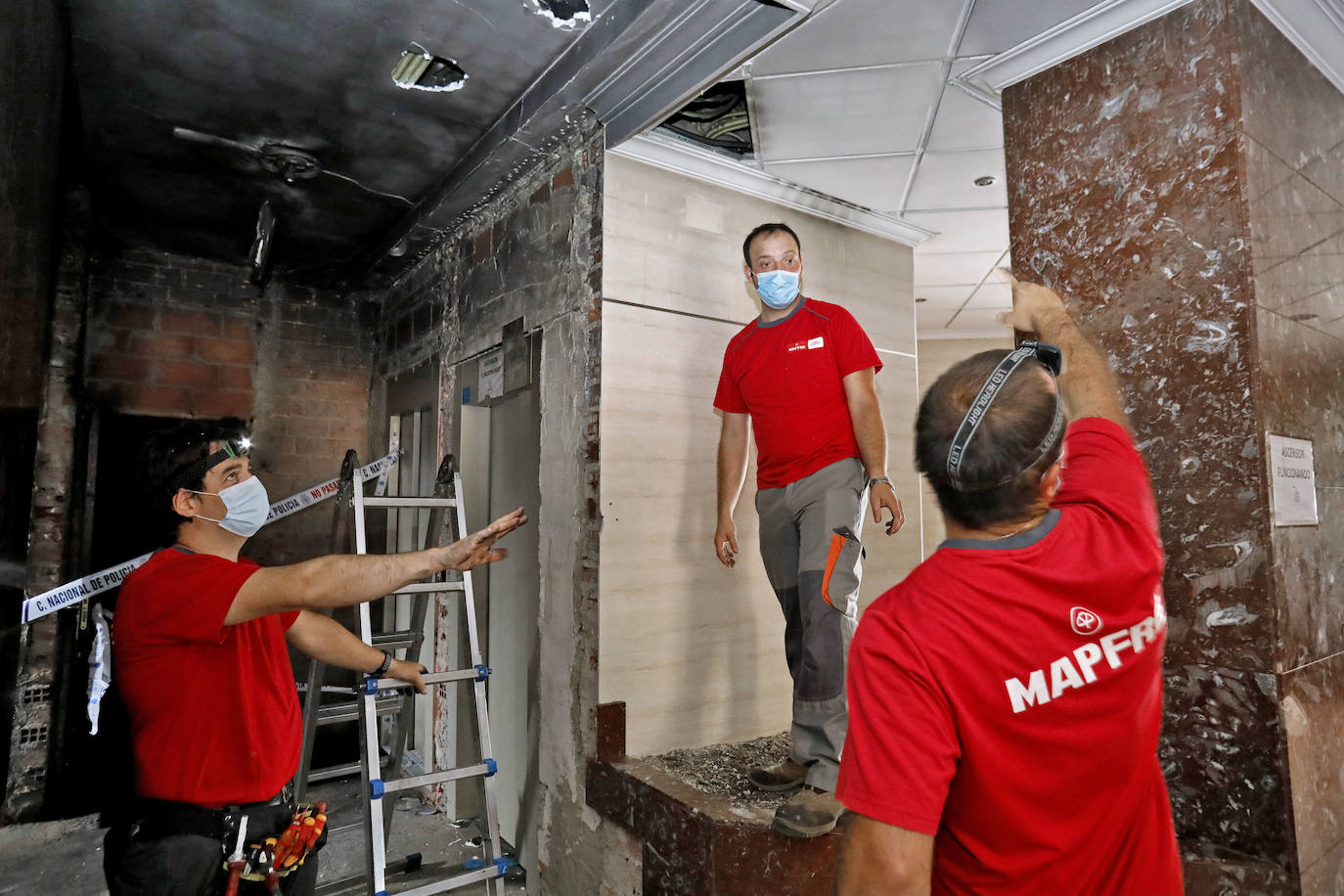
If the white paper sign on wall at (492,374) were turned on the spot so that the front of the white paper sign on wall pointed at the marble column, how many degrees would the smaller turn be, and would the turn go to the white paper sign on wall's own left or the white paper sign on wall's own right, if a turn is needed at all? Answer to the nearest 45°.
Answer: approximately 90° to the white paper sign on wall's own left

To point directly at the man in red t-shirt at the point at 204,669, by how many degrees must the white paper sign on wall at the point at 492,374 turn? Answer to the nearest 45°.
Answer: approximately 45° to its left

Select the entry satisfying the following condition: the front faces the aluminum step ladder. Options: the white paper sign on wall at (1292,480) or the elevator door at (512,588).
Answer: the elevator door

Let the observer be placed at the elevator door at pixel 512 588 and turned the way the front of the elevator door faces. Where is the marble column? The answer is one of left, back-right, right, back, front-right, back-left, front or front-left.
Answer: left

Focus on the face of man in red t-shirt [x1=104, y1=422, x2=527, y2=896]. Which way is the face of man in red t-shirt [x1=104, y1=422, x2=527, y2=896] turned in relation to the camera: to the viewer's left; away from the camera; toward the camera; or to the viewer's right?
to the viewer's right

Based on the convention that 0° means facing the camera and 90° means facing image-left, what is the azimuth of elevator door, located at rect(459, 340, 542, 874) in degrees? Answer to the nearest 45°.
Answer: approximately 45°

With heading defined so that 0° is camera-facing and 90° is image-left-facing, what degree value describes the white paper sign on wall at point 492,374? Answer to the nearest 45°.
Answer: approximately 45°

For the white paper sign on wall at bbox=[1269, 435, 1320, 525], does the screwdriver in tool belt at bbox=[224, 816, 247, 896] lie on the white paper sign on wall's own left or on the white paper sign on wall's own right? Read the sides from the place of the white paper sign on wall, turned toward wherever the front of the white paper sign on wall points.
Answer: on the white paper sign on wall's own right

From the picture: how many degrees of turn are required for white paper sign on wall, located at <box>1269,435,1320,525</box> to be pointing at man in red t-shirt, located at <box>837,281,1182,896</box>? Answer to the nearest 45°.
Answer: approximately 45° to its right

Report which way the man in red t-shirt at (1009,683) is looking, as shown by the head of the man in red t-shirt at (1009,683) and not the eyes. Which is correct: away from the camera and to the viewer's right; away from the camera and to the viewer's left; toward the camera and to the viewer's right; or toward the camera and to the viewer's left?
away from the camera and to the viewer's right

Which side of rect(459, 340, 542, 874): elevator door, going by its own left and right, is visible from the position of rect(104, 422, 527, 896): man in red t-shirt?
front
